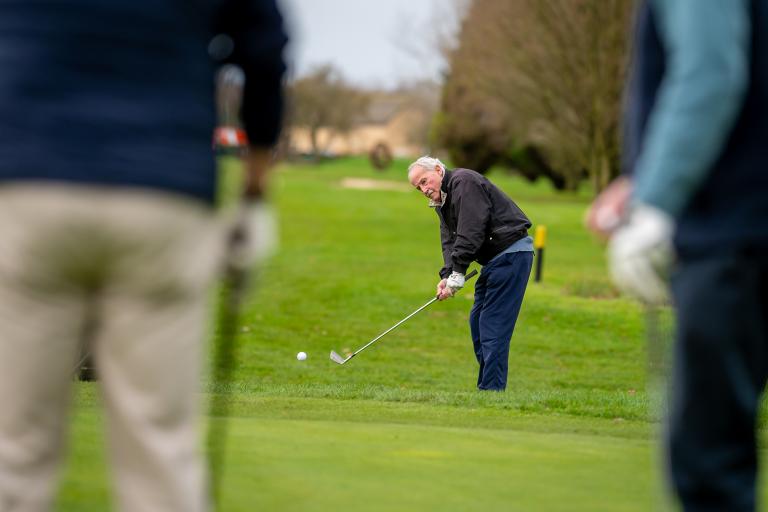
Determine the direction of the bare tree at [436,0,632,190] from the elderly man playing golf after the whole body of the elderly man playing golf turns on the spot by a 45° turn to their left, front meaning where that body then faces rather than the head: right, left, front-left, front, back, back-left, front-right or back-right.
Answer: back-right

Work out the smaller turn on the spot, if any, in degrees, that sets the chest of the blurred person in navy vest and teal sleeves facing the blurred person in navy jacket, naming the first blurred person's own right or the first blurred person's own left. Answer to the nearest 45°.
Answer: approximately 45° to the first blurred person's own left

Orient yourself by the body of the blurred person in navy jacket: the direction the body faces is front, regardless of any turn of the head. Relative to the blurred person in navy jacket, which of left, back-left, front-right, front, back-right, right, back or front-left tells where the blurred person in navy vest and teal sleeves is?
right

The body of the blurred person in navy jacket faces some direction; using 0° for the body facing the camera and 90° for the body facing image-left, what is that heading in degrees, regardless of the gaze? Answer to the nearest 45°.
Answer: approximately 180°

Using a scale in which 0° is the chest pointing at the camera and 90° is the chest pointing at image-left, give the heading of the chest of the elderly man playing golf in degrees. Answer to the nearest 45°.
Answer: approximately 90°
